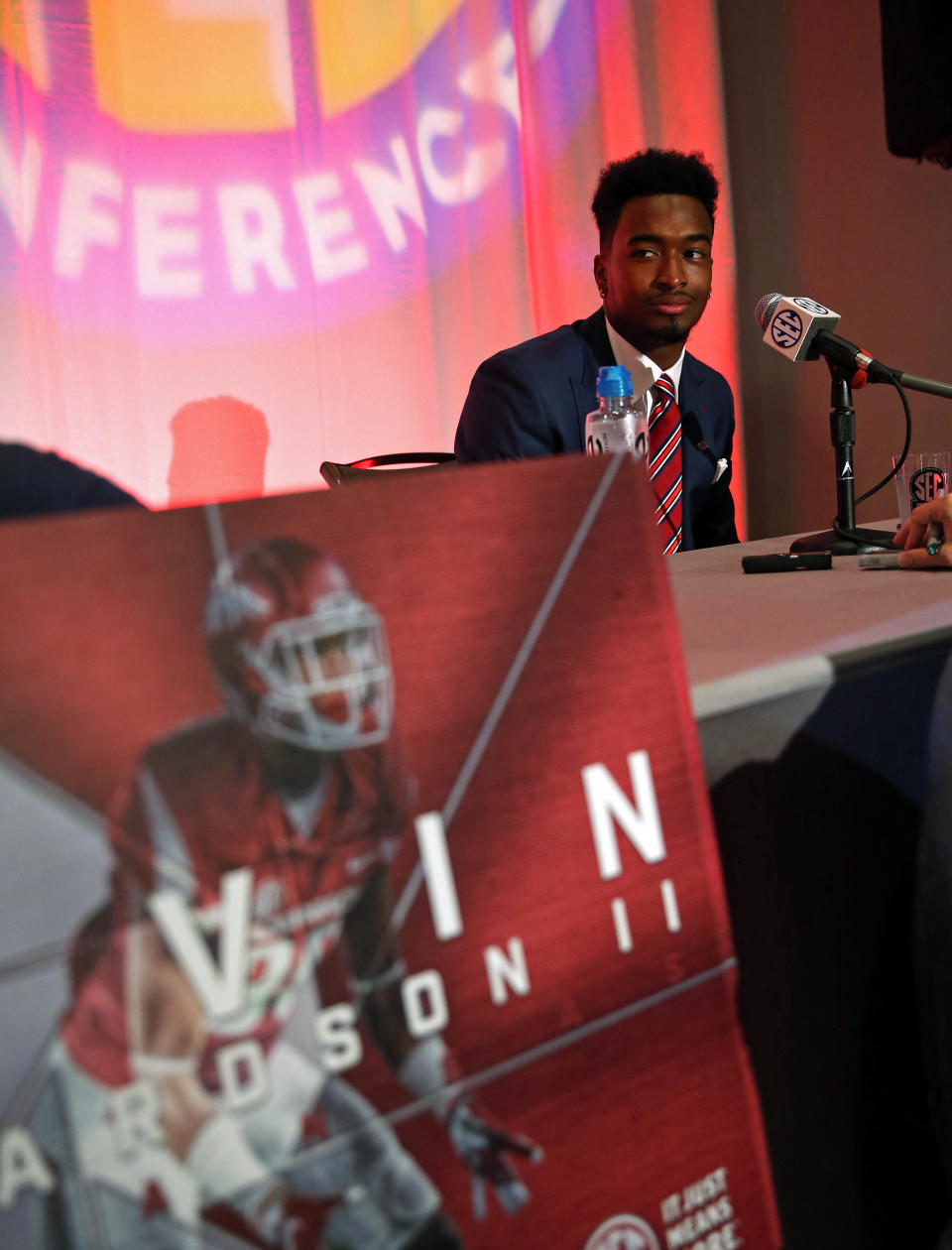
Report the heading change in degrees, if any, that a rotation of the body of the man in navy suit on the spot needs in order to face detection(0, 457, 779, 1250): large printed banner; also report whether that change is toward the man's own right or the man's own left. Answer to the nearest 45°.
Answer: approximately 45° to the man's own right

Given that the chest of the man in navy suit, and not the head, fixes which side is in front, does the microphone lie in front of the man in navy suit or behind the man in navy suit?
in front

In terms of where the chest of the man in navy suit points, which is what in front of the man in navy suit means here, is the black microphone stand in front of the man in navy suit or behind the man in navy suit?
in front

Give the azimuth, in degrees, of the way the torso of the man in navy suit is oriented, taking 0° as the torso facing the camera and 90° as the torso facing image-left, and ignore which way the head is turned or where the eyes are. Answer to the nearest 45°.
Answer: approximately 315°
